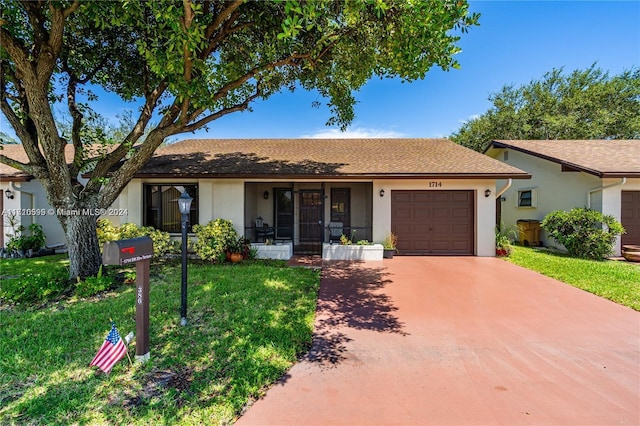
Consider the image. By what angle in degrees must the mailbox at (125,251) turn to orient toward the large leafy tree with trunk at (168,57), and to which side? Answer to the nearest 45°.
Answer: approximately 135° to its right

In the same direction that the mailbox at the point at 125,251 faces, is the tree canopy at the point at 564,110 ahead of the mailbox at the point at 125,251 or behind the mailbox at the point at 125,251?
behind

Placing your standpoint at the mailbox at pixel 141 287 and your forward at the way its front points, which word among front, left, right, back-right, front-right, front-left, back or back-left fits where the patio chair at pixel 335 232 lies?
back

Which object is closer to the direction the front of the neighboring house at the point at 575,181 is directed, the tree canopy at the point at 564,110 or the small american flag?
the small american flag

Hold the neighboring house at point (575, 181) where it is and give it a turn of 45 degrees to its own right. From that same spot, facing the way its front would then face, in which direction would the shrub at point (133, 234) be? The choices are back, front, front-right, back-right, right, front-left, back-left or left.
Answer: front-right

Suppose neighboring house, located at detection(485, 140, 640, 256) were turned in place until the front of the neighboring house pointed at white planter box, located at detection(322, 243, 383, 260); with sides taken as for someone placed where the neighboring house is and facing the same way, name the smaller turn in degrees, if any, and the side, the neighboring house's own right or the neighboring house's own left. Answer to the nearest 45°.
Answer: approximately 90° to the neighboring house's own right

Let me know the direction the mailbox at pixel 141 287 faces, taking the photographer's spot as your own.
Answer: facing the viewer and to the left of the viewer

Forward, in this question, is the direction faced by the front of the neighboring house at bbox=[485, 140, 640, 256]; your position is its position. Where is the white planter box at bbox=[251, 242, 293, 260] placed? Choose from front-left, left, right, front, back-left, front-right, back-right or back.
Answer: right

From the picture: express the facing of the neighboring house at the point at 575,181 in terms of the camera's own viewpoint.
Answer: facing the viewer and to the right of the viewer
